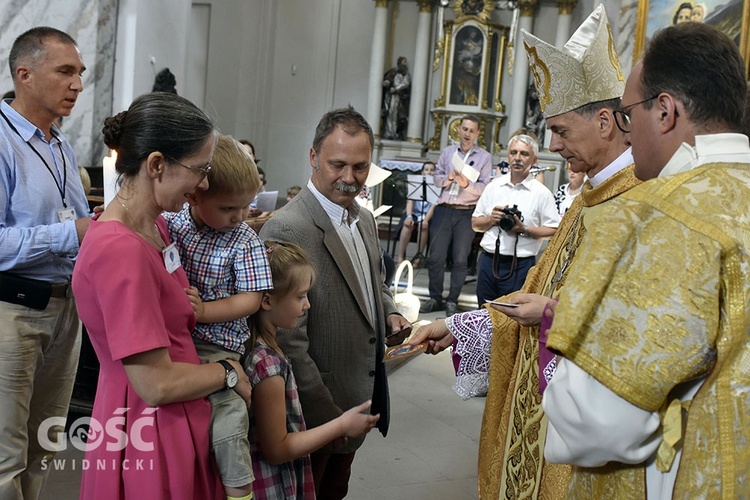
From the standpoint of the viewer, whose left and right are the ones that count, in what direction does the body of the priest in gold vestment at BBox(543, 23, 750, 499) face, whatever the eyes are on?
facing away from the viewer and to the left of the viewer

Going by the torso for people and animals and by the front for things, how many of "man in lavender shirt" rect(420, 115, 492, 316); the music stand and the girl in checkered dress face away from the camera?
1

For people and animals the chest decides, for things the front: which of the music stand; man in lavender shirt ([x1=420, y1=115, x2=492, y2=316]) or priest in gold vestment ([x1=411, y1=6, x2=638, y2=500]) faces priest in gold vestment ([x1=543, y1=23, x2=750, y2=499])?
the man in lavender shirt

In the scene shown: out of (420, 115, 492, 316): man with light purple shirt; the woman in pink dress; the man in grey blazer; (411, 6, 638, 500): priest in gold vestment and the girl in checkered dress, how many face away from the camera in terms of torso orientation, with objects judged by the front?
0

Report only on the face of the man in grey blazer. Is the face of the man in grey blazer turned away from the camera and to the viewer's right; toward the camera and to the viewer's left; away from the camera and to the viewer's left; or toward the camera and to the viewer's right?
toward the camera and to the viewer's right

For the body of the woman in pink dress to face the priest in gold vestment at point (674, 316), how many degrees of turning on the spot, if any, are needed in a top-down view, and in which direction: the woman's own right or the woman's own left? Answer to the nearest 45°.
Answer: approximately 45° to the woman's own right

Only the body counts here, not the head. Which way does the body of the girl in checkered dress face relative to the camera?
to the viewer's right

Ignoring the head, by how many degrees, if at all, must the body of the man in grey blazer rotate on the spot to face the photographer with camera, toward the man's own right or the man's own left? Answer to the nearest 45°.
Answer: approximately 135° to the man's own left

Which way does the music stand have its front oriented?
away from the camera

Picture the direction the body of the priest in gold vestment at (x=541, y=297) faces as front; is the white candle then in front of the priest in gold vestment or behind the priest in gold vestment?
in front

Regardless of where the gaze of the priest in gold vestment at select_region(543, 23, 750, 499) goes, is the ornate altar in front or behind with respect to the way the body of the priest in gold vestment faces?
in front

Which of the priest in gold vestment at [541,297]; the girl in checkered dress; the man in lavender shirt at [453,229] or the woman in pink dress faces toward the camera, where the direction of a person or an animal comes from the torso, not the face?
the man in lavender shirt

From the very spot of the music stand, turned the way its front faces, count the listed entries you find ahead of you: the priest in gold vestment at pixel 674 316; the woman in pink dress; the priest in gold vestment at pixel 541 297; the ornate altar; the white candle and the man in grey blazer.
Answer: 1

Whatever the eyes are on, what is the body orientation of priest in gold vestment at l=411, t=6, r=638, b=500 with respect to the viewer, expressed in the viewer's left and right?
facing to the left of the viewer

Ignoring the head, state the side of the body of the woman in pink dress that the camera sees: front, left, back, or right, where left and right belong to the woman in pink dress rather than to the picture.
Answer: right

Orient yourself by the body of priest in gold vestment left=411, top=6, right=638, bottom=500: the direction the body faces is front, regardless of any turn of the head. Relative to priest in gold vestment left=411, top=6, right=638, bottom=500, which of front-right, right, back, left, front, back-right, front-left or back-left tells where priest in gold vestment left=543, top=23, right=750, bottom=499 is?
left

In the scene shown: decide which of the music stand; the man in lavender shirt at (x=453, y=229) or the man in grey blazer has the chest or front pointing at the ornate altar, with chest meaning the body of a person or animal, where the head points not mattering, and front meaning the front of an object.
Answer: the music stand

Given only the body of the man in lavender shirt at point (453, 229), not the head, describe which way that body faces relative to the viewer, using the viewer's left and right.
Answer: facing the viewer

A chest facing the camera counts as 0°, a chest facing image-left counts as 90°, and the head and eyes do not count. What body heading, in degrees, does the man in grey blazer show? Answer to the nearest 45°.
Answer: approximately 315°

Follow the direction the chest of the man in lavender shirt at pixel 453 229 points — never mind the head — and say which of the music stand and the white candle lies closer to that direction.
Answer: the white candle

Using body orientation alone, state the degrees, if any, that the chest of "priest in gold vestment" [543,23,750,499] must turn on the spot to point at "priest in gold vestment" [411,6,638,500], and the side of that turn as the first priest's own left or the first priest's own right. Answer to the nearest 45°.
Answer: approximately 45° to the first priest's own right

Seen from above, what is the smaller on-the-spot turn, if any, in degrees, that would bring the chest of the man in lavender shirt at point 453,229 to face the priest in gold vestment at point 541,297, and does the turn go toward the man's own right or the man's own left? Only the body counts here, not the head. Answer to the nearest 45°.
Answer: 0° — they already face them
